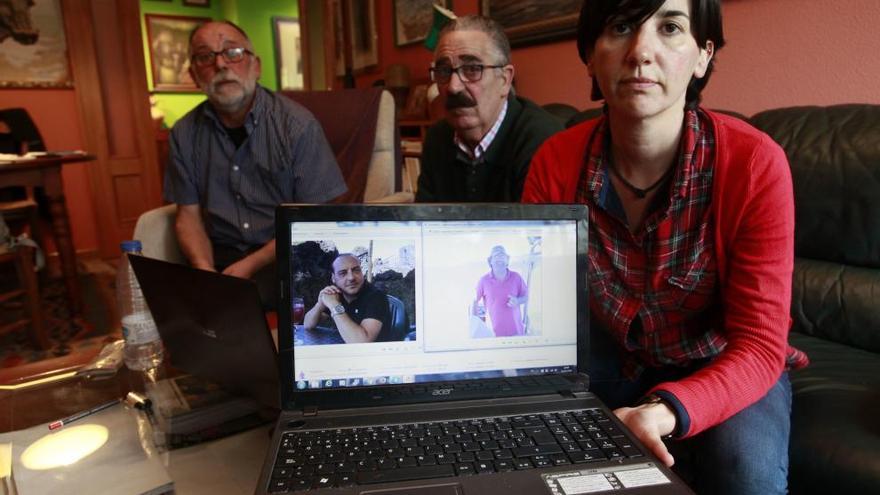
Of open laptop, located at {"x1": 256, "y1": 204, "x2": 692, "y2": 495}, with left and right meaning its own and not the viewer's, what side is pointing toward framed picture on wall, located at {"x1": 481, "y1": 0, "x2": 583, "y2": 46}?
back

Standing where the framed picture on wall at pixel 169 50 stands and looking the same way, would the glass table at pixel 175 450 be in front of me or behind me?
in front

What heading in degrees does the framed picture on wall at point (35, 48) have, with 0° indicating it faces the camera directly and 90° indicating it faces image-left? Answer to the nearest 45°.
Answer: approximately 0°

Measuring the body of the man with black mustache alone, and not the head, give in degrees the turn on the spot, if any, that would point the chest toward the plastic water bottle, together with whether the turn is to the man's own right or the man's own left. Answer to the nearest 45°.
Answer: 0° — they already face it

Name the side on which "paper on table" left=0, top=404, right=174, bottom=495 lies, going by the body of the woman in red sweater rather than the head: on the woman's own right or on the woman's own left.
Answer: on the woman's own right

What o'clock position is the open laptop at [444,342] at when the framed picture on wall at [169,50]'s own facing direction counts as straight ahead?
The open laptop is roughly at 12 o'clock from the framed picture on wall.

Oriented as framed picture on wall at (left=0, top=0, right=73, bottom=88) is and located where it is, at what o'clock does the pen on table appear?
The pen on table is roughly at 12 o'clock from the framed picture on wall.
